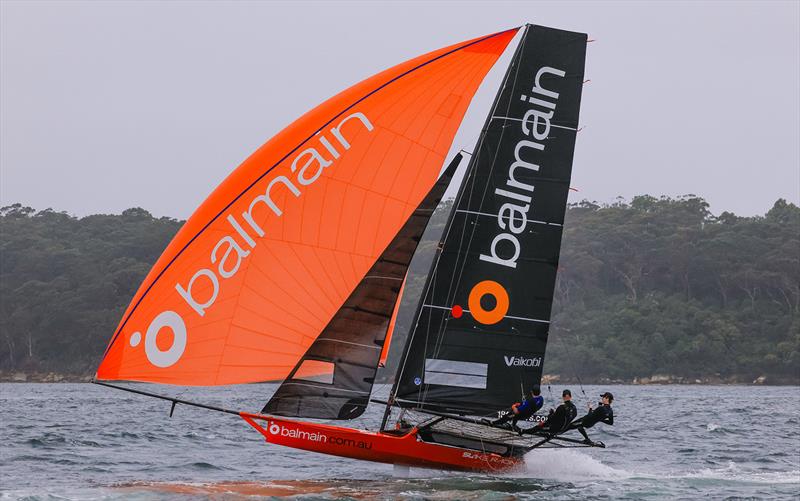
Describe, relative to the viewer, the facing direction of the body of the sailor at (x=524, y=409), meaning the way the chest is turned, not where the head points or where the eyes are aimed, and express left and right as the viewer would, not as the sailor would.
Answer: facing to the left of the viewer

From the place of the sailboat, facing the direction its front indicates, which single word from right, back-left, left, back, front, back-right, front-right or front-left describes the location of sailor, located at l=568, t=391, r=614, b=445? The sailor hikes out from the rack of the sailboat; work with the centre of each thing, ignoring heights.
back

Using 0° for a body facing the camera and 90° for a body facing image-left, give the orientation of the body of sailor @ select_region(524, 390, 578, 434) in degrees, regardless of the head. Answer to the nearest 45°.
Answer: approximately 90°

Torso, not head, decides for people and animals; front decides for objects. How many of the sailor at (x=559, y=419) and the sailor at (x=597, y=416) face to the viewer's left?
2

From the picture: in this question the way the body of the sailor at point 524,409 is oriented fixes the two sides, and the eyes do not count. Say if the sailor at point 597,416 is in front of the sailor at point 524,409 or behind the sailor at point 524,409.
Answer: behind

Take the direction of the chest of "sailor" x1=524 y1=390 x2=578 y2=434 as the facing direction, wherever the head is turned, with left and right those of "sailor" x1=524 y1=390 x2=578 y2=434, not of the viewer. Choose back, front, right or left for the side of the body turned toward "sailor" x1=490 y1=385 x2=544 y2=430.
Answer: front

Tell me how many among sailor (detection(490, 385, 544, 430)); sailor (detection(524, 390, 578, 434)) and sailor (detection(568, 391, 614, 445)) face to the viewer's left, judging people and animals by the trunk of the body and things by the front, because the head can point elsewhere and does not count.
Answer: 3

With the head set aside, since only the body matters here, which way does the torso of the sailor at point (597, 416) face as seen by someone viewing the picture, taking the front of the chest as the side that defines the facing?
to the viewer's left

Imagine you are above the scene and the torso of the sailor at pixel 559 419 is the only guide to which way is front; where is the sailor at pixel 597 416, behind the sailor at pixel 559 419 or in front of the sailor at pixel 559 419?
behind

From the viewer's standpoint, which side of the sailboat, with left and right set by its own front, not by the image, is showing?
left

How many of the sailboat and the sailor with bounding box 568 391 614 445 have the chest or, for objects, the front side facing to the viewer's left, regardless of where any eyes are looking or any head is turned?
2
